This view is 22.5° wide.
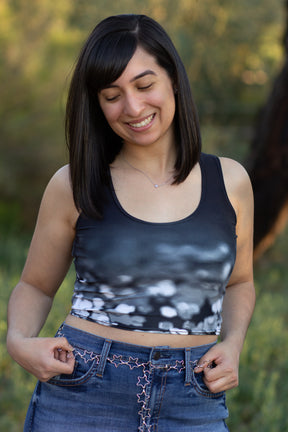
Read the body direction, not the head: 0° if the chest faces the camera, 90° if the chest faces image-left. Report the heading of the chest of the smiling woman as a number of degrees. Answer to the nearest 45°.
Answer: approximately 0°

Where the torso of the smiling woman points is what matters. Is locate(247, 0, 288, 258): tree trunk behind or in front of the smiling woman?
behind
